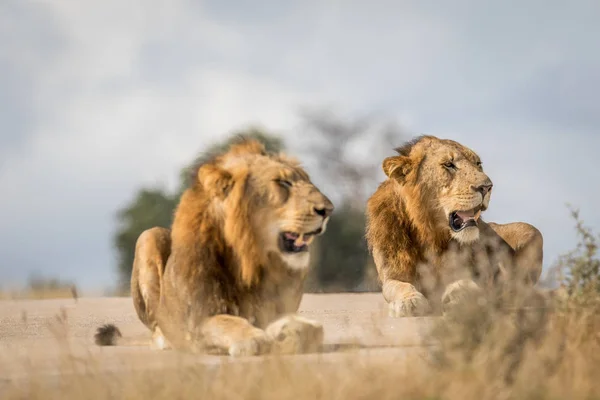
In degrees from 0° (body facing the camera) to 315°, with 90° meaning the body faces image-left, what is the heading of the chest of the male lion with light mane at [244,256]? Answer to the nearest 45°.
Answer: approximately 315°

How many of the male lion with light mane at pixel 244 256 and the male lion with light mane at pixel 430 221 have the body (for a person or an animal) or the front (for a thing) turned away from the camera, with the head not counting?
0

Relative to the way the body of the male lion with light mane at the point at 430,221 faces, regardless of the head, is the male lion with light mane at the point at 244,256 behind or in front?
in front

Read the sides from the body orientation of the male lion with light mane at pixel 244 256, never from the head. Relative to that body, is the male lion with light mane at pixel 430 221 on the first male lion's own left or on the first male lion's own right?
on the first male lion's own left

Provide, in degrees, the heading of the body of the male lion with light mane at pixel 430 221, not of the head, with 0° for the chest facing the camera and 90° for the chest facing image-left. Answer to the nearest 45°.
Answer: approximately 45°
